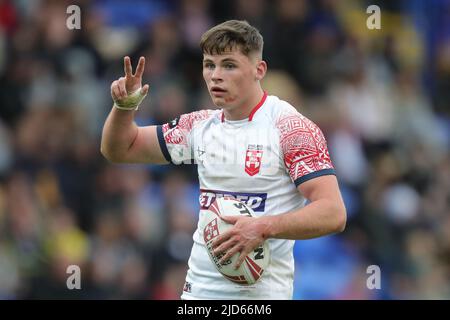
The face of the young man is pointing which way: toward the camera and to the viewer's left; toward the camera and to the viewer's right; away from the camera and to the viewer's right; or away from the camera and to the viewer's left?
toward the camera and to the viewer's left

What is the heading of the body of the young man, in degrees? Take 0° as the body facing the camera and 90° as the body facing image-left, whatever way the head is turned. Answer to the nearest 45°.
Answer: approximately 45°
